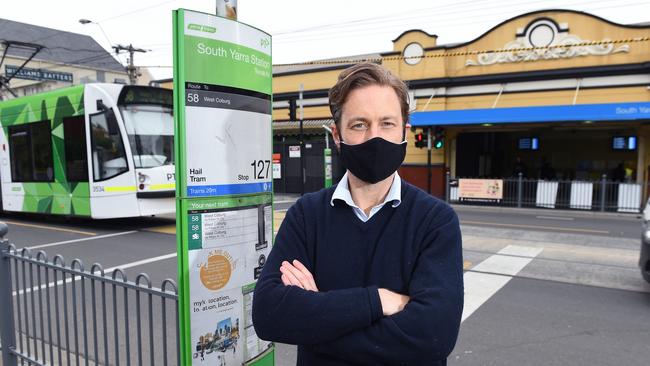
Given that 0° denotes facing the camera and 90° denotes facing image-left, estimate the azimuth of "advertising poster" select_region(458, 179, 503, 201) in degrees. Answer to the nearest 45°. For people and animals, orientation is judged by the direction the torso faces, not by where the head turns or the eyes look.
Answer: approximately 0°

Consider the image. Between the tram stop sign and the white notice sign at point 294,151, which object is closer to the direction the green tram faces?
the tram stop sign

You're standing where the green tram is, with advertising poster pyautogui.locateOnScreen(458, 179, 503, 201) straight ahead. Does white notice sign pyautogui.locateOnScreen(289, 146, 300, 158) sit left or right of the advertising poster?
left

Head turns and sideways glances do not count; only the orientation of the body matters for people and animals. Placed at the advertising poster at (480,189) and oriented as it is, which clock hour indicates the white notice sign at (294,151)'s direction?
The white notice sign is roughly at 3 o'clock from the advertising poster.

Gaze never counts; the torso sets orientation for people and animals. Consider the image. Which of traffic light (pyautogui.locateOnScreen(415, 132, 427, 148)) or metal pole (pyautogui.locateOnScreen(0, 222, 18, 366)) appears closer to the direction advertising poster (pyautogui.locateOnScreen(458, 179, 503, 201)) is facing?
the metal pole

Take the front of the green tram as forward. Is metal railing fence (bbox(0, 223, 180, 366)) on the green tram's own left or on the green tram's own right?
on the green tram's own right

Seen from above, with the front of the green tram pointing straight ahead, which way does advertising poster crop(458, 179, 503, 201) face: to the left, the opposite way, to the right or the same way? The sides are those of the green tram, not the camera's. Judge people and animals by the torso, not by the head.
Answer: to the right

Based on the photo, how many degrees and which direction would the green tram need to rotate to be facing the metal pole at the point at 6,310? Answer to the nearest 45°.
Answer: approximately 45° to its right

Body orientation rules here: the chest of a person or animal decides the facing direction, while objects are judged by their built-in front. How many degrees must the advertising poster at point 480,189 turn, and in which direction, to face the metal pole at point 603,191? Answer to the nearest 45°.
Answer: approximately 90° to its left

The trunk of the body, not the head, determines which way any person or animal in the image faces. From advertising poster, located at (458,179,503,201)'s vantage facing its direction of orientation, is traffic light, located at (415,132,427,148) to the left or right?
on its right
